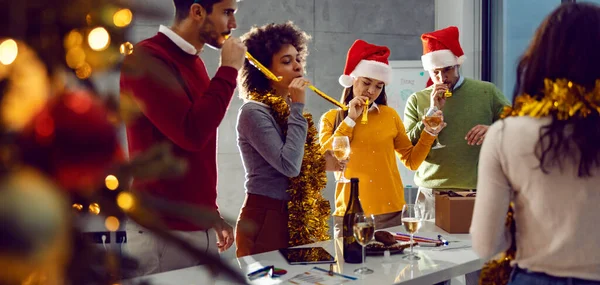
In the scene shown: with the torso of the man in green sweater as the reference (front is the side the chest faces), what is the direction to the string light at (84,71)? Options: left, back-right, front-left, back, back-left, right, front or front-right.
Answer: front

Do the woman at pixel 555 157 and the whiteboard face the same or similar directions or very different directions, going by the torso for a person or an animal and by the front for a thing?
very different directions

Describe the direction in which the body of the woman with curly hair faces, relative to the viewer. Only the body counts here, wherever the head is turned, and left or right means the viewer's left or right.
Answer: facing to the right of the viewer

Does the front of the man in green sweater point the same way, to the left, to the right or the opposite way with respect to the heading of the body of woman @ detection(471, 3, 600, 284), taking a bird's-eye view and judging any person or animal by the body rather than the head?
the opposite way

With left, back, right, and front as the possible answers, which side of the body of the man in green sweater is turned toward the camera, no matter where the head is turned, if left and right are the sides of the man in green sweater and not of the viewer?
front

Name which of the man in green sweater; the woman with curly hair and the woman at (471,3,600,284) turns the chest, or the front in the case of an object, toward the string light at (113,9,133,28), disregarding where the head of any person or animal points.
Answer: the man in green sweater

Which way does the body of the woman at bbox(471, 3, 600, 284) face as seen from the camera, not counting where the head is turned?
away from the camera

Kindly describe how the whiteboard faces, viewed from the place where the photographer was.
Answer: facing the viewer

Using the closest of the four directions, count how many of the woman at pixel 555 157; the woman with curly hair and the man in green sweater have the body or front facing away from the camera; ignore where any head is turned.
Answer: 1

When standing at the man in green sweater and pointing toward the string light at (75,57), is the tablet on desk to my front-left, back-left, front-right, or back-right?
front-right

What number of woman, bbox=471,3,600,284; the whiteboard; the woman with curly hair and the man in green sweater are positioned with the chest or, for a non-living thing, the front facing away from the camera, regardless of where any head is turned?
1

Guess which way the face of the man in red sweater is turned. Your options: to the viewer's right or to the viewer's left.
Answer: to the viewer's right

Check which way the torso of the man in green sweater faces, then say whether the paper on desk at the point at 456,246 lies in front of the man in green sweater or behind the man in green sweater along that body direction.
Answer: in front

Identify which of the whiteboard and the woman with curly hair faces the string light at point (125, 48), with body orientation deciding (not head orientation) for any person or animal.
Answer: the whiteboard

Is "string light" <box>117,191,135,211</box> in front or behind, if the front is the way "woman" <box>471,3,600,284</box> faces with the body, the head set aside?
behind

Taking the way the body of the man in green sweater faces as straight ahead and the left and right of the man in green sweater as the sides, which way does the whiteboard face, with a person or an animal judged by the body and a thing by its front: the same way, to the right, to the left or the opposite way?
the same way

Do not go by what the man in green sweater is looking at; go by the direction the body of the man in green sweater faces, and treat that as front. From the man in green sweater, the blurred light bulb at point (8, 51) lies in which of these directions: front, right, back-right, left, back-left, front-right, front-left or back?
front
